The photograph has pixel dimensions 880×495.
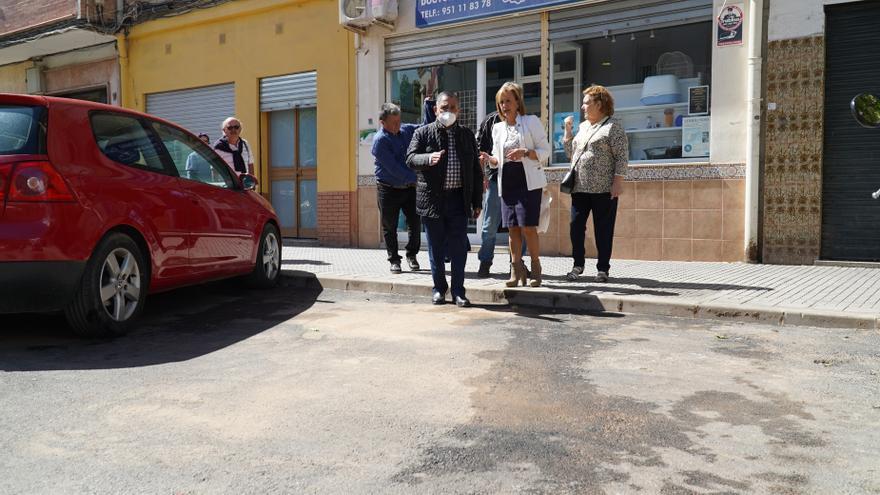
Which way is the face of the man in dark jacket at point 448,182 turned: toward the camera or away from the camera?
toward the camera

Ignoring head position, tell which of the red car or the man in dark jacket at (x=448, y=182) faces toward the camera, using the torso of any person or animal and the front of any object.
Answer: the man in dark jacket

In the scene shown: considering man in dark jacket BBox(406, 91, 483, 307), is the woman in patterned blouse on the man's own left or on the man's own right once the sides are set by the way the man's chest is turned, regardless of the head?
on the man's own left

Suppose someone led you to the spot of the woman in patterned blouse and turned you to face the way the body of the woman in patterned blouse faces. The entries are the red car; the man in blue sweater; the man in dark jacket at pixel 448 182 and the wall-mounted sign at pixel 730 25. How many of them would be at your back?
1

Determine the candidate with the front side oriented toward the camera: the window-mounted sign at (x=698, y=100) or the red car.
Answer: the window-mounted sign

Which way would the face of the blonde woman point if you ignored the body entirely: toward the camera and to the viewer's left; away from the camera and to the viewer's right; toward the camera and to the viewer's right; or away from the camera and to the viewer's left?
toward the camera and to the viewer's left

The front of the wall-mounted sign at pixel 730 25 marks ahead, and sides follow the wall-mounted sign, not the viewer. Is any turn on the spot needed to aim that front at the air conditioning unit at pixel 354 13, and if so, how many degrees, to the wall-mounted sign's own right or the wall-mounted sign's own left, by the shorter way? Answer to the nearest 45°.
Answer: approximately 90° to the wall-mounted sign's own right

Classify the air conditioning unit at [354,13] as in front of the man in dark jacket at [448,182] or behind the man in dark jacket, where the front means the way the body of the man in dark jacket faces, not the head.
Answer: behind

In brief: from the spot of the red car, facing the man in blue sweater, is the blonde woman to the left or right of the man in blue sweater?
right

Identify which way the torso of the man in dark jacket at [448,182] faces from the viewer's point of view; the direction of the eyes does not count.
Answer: toward the camera

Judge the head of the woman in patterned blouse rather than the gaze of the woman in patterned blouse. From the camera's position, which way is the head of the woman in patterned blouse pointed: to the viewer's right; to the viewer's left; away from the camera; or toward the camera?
to the viewer's left

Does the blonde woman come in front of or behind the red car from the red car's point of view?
in front

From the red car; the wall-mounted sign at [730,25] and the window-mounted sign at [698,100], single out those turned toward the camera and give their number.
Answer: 2

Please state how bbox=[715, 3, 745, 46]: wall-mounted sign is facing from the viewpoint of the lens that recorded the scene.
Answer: facing the viewer

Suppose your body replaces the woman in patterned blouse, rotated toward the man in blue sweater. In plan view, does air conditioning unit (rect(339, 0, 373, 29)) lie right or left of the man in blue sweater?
right

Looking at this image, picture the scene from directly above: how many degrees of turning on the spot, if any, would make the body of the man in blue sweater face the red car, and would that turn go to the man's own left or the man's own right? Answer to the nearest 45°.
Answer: approximately 90° to the man's own right

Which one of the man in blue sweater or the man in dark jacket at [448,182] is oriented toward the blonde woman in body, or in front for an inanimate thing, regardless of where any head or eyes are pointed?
the man in blue sweater

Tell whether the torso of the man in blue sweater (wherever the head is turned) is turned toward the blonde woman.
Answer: yes

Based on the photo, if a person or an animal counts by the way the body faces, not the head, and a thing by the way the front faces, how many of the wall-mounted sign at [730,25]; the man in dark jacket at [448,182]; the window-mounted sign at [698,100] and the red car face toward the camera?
3
